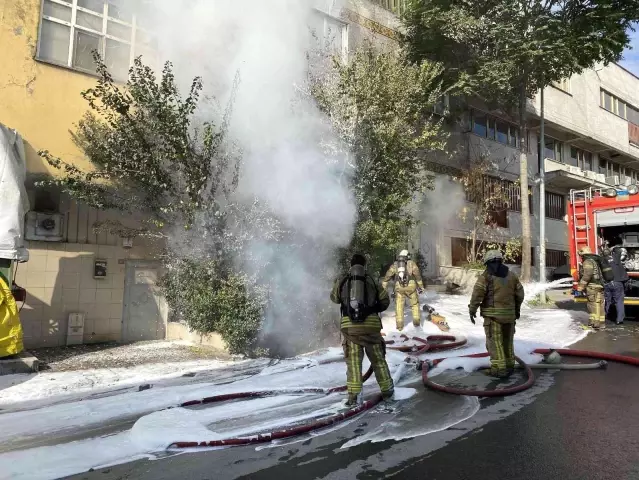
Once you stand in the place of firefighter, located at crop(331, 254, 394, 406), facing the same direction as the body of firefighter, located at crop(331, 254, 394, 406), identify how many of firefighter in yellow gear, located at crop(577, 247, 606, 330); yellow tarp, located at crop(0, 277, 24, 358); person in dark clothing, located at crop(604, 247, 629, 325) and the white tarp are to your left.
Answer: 2

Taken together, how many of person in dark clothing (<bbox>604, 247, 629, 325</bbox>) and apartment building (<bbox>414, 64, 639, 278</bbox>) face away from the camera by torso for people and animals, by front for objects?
1

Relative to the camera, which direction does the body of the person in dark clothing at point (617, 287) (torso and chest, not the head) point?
away from the camera

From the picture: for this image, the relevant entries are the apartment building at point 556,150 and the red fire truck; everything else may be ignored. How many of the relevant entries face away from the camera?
1

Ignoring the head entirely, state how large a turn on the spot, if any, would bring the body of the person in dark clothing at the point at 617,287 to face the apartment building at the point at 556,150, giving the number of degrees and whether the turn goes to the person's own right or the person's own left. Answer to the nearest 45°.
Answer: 0° — they already face it

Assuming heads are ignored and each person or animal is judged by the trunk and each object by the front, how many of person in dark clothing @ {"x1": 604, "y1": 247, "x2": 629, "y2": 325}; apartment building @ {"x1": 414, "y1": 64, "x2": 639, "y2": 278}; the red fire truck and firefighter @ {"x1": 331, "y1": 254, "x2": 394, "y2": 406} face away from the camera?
3

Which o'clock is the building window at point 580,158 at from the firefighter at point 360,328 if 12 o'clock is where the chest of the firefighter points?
The building window is roughly at 1 o'clock from the firefighter.

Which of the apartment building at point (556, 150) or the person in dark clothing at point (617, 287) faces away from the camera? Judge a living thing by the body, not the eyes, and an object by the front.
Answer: the person in dark clothing

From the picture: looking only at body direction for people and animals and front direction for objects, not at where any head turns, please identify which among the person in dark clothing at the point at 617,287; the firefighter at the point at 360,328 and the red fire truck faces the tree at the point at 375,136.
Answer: the firefighter

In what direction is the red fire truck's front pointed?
away from the camera

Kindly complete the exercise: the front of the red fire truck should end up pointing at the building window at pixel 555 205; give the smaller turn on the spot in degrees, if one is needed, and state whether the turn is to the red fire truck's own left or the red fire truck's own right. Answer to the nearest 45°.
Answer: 0° — it already faces it

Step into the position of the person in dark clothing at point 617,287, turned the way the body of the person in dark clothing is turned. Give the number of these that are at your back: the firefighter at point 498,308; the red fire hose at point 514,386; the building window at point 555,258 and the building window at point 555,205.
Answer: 2

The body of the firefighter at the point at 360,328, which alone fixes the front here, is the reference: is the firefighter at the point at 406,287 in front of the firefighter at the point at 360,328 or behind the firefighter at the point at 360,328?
in front

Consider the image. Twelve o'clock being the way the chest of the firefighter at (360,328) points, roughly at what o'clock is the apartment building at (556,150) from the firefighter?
The apartment building is roughly at 1 o'clock from the firefighter.

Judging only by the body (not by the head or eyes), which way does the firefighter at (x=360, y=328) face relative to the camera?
away from the camera
